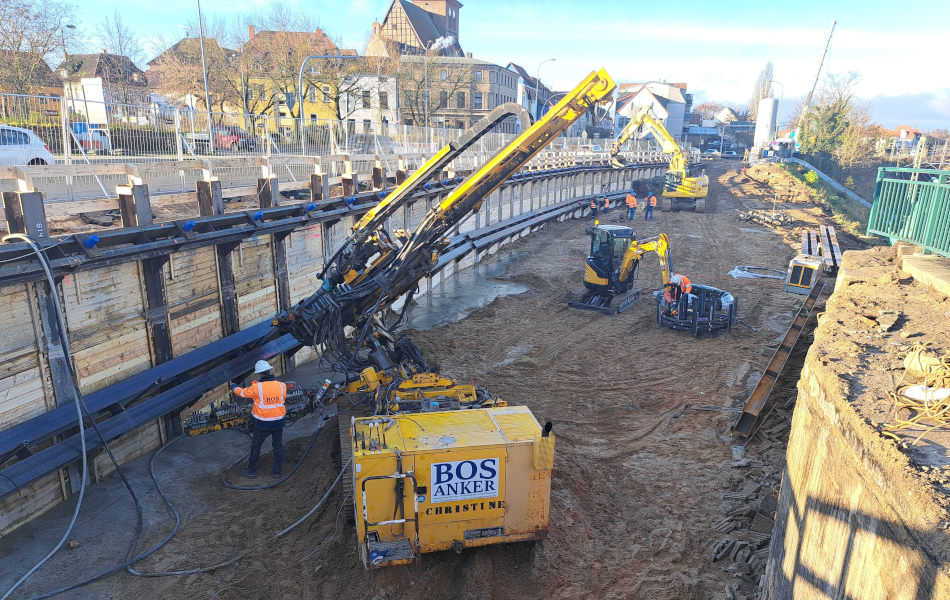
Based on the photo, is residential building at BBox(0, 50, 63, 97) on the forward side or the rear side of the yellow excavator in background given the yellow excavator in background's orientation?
on the forward side

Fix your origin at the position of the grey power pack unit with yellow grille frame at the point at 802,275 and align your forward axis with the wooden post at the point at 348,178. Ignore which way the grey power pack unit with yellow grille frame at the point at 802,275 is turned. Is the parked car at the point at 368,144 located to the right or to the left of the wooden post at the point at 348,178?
right

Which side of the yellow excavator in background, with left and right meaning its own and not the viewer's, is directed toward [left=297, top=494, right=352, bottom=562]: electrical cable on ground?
left

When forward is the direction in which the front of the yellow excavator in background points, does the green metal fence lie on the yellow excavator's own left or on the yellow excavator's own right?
on the yellow excavator's own left

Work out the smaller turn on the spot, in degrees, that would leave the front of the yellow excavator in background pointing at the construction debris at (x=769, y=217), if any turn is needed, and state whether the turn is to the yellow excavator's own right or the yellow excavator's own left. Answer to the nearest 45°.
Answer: approximately 135° to the yellow excavator's own left

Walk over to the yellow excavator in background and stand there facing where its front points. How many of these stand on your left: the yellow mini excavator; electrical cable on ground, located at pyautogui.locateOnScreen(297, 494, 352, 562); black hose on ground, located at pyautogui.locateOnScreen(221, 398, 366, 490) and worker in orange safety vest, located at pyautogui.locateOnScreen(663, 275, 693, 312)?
4

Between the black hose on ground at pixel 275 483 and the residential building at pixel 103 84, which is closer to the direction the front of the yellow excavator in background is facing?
the residential building

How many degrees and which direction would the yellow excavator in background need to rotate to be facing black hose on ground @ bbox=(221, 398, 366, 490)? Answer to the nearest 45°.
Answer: approximately 90° to its left

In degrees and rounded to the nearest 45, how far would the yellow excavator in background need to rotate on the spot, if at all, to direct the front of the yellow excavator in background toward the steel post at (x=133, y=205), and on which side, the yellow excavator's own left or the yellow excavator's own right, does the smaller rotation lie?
approximately 90° to the yellow excavator's own left

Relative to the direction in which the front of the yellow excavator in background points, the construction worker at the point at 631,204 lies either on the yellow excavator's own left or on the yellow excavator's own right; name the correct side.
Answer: on the yellow excavator's own left

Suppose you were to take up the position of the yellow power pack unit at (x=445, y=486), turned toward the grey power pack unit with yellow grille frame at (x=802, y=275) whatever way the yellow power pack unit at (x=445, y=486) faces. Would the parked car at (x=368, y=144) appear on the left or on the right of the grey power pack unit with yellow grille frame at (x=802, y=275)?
left

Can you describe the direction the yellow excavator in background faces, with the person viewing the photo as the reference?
facing to the left of the viewer

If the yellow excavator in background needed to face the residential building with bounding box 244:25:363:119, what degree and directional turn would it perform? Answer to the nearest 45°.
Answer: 0° — it already faces it

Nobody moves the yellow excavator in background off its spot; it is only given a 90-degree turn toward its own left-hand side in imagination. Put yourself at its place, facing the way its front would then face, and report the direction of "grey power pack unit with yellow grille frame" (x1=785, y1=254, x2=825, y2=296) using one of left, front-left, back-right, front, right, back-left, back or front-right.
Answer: front

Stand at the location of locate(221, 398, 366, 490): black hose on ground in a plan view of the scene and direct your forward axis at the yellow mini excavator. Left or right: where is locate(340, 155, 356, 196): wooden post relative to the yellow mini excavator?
left

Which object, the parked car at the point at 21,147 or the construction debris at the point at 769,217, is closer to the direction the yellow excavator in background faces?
the parked car
